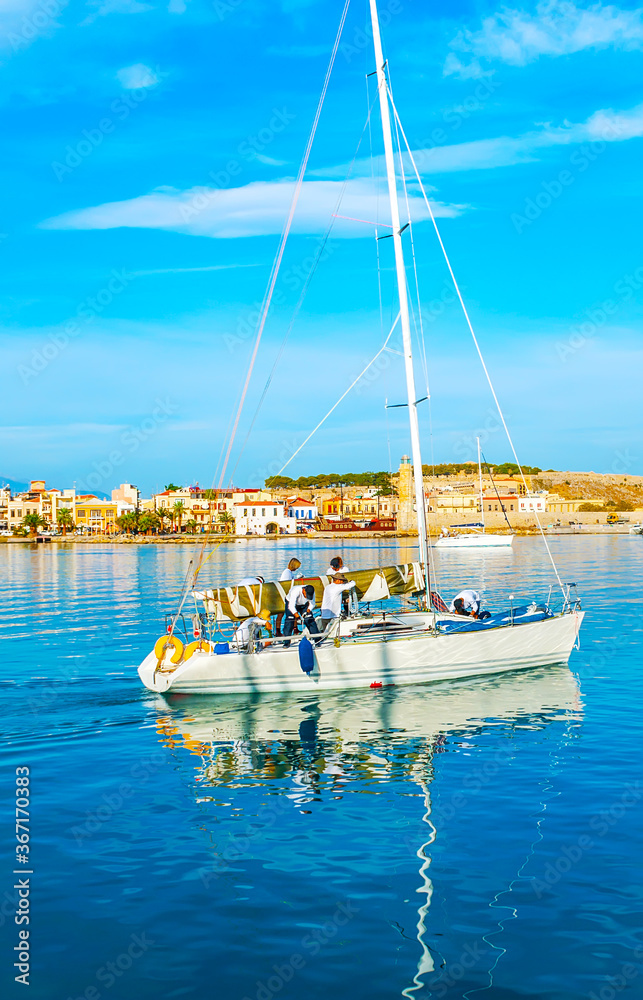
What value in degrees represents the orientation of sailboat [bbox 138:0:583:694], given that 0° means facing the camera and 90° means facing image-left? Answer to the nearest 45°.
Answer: approximately 270°

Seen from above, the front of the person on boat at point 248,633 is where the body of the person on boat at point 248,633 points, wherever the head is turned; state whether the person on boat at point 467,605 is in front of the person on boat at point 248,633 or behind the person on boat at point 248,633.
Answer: in front
